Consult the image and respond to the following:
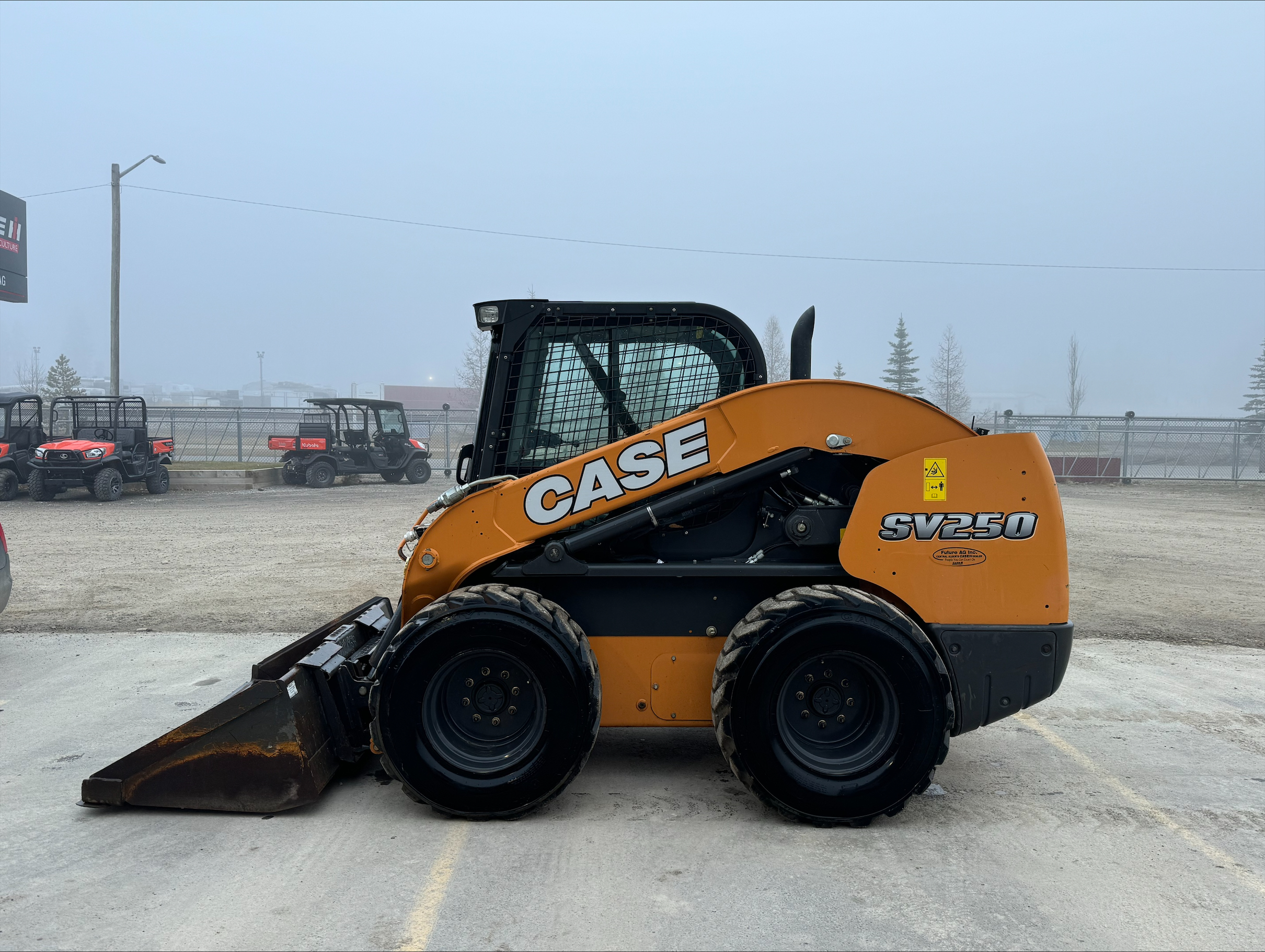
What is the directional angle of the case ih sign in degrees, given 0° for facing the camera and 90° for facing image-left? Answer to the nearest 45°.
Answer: approximately 315°

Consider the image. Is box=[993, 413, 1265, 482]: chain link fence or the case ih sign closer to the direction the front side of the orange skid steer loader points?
the case ih sign

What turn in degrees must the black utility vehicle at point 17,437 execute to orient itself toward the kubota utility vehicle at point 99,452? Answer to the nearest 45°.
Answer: approximately 90° to its left

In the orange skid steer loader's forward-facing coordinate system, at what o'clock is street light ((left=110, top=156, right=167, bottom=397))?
The street light is roughly at 2 o'clock from the orange skid steer loader.

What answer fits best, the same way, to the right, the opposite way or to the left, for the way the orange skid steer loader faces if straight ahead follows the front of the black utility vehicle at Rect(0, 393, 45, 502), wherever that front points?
to the right

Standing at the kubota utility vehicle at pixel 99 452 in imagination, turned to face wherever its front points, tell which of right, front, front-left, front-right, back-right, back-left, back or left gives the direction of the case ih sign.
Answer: back-right

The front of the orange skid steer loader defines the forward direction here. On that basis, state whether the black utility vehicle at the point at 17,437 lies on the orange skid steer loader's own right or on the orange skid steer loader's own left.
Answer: on the orange skid steer loader's own right

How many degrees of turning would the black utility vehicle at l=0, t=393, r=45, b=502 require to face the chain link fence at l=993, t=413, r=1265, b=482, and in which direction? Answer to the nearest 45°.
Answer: approximately 135° to its left

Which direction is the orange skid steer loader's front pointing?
to the viewer's left
